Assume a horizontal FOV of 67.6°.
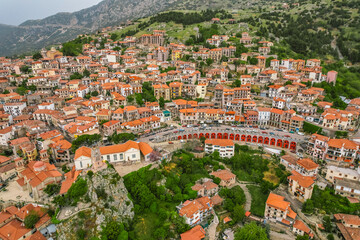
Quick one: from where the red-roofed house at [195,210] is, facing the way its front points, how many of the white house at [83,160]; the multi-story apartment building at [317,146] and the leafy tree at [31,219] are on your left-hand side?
1

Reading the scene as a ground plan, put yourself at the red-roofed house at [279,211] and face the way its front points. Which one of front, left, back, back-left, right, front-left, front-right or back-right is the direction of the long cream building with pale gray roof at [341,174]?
back

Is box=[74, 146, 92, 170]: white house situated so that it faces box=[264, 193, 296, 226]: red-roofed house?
no

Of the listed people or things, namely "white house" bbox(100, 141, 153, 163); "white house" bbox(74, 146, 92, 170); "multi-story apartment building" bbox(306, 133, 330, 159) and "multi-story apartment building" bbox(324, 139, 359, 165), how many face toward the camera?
4

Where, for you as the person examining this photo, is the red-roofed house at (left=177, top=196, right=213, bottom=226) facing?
facing the viewer and to the right of the viewer

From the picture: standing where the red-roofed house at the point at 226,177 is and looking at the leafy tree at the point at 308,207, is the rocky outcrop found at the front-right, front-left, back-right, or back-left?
back-right

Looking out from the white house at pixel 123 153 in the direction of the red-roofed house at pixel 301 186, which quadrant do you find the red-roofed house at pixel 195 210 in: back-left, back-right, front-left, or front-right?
front-right

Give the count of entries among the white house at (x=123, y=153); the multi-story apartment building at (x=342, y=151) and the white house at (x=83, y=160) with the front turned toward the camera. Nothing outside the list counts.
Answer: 3

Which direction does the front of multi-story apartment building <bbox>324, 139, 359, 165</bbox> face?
toward the camera

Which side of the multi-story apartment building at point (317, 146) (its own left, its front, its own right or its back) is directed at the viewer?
front

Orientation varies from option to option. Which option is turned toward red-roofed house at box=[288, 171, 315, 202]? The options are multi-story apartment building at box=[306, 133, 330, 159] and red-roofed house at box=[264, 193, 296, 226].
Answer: the multi-story apartment building

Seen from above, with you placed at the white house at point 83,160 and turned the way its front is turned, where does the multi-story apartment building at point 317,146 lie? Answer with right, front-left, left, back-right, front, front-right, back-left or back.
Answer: left

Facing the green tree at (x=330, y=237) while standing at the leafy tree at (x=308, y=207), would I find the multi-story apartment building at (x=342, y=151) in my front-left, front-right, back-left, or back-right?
back-left

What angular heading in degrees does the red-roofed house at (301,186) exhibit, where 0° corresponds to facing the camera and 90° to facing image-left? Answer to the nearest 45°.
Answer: approximately 45°

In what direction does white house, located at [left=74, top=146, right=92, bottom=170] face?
toward the camera

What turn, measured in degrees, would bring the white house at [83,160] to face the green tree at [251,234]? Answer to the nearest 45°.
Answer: approximately 45° to its left

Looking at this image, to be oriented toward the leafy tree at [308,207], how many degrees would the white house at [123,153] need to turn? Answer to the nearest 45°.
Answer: approximately 45° to its left
